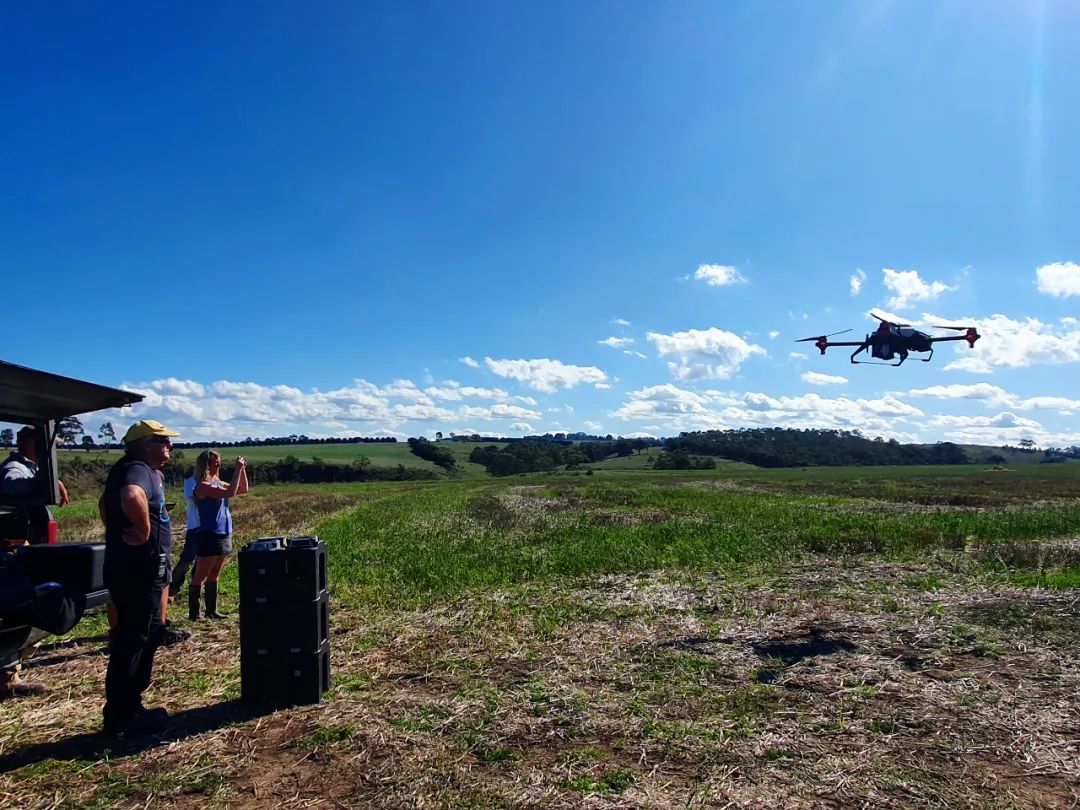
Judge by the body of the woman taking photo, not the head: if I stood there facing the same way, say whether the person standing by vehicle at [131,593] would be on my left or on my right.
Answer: on my right

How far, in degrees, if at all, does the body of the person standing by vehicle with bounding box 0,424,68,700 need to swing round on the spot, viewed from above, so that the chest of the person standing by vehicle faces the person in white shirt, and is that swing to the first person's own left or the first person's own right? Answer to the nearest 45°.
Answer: approximately 45° to the first person's own left

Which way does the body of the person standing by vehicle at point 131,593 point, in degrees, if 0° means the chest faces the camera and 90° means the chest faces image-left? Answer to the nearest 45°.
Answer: approximately 270°

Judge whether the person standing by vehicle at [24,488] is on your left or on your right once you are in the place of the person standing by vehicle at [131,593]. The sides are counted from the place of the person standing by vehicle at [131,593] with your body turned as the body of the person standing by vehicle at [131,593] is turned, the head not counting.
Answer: on your left

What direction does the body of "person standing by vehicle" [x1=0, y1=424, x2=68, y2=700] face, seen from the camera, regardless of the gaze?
to the viewer's right

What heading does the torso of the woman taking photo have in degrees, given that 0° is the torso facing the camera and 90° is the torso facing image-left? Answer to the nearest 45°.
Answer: approximately 270°

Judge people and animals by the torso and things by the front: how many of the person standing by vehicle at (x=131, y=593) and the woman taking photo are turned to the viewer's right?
2

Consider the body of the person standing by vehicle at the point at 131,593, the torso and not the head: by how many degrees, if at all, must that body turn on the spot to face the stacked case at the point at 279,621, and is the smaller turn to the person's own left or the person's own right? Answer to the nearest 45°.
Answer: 0° — they already face it

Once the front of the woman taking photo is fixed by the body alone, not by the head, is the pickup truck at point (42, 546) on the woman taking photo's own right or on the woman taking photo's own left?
on the woman taking photo's own right

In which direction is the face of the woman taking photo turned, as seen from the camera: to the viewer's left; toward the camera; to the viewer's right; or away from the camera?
to the viewer's right

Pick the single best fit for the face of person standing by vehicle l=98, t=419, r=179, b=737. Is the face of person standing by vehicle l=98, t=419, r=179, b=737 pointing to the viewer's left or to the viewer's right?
to the viewer's right

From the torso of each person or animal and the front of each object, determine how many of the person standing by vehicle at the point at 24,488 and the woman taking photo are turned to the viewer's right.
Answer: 2
